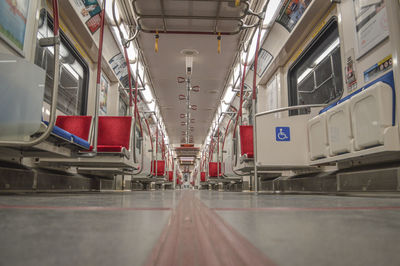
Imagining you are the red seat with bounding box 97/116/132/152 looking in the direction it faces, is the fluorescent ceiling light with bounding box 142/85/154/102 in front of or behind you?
behind

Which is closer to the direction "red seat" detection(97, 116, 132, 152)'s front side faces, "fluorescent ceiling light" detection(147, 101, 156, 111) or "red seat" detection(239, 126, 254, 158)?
the red seat

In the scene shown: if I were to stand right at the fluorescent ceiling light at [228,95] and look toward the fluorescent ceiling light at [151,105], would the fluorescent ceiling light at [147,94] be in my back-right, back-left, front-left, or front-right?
front-left

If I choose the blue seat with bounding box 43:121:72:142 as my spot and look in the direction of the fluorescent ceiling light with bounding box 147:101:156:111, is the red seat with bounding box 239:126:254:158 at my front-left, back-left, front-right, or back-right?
front-right

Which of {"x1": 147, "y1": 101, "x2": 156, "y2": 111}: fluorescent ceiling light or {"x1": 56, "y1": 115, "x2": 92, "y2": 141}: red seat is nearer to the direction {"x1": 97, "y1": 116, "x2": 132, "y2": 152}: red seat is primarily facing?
the red seat

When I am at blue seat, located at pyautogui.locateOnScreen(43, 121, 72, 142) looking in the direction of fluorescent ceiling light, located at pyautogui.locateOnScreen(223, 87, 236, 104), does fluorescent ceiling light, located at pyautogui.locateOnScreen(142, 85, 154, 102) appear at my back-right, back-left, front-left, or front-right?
front-left

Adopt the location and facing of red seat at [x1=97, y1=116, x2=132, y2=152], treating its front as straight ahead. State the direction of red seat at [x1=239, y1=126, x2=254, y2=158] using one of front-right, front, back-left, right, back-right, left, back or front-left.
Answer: left

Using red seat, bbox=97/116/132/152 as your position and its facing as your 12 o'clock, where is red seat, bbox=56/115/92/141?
red seat, bbox=56/115/92/141 is roughly at 2 o'clock from red seat, bbox=97/116/132/152.

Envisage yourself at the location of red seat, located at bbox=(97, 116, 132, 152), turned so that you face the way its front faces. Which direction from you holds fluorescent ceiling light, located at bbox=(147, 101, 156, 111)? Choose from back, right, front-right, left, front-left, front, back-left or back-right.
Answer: back

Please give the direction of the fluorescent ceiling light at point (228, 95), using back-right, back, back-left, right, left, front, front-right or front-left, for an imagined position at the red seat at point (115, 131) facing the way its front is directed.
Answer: back-left

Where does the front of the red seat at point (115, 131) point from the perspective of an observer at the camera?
facing the viewer
